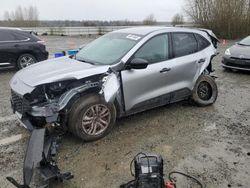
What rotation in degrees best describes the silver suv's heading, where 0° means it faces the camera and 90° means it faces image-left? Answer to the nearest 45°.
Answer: approximately 45°

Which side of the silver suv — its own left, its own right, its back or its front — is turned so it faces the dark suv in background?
right
